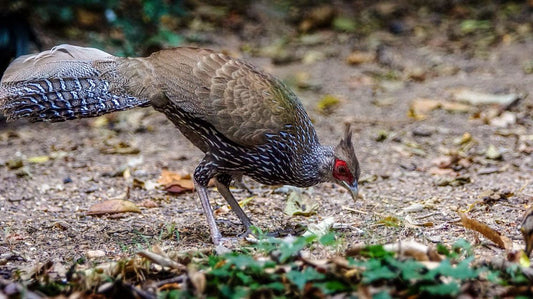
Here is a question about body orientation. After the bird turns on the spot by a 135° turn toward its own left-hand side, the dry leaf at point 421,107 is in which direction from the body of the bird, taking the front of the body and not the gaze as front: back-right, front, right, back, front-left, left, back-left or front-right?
right

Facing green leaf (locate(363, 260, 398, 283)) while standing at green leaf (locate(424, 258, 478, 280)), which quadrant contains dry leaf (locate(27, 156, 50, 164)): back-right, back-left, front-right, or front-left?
front-right

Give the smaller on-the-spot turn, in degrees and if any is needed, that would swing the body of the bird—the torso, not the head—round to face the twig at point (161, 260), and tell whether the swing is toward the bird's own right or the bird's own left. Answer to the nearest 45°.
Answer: approximately 90° to the bird's own right

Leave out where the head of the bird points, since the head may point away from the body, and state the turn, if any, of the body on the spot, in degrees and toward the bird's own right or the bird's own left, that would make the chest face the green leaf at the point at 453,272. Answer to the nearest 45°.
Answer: approximately 45° to the bird's own right

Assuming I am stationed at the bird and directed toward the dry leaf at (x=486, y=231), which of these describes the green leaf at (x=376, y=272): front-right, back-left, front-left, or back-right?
front-right

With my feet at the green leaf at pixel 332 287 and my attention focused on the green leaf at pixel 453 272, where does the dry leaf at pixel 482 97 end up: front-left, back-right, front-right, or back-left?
front-left

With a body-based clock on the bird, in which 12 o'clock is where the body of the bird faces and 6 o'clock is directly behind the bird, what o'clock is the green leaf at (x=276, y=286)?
The green leaf is roughly at 3 o'clock from the bird.

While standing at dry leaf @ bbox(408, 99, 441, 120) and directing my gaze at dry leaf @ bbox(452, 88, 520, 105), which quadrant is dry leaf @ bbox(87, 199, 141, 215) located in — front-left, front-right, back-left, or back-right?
back-right

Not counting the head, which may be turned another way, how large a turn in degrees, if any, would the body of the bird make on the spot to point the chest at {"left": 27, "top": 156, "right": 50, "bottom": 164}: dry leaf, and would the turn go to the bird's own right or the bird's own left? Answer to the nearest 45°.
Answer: approximately 135° to the bird's own left

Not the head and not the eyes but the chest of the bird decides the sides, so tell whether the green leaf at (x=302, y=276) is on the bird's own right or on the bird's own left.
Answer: on the bird's own right

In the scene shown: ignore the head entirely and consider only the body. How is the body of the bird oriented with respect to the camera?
to the viewer's right
